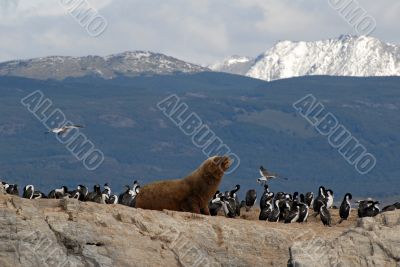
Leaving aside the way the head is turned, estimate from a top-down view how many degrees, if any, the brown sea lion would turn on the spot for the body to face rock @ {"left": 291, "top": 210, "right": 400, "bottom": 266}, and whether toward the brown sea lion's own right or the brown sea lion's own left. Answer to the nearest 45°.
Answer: approximately 45° to the brown sea lion's own right

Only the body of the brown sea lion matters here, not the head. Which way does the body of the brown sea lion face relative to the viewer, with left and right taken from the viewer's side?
facing to the right of the viewer
